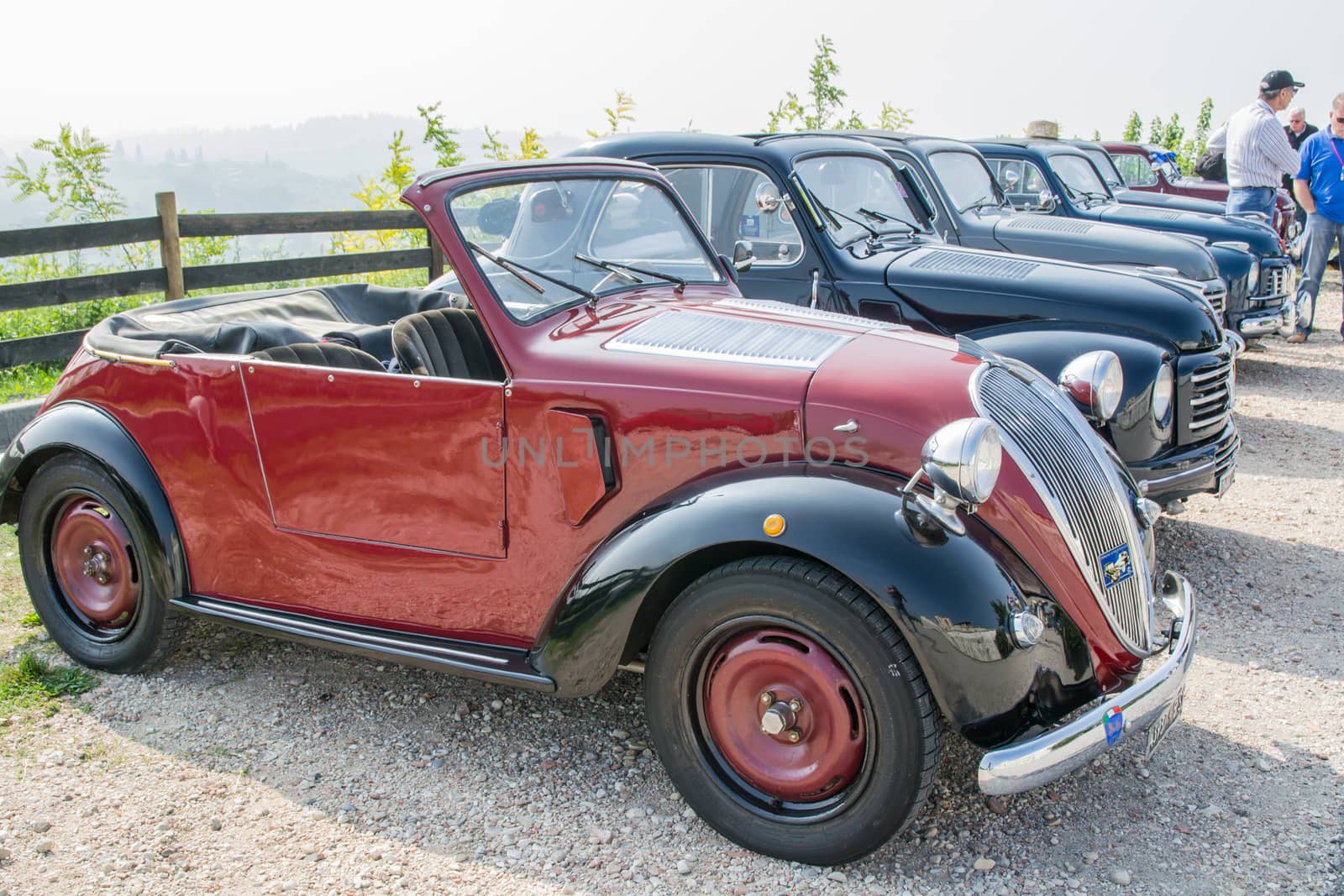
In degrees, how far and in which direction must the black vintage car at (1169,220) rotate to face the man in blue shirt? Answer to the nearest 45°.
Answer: approximately 45° to its left

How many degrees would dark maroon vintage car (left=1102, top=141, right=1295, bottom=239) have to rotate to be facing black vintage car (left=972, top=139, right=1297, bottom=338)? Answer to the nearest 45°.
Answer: approximately 45° to its right

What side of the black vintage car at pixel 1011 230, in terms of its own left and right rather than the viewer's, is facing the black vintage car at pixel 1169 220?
left

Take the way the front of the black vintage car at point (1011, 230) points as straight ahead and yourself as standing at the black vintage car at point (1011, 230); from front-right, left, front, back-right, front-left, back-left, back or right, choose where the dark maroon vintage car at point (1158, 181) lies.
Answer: back-left

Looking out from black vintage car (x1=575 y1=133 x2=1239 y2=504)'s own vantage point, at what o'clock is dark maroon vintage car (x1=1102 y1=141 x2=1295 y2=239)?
The dark maroon vintage car is roughly at 8 o'clock from the black vintage car.

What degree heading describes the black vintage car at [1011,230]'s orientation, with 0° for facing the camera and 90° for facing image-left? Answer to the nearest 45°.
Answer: approximately 315°
